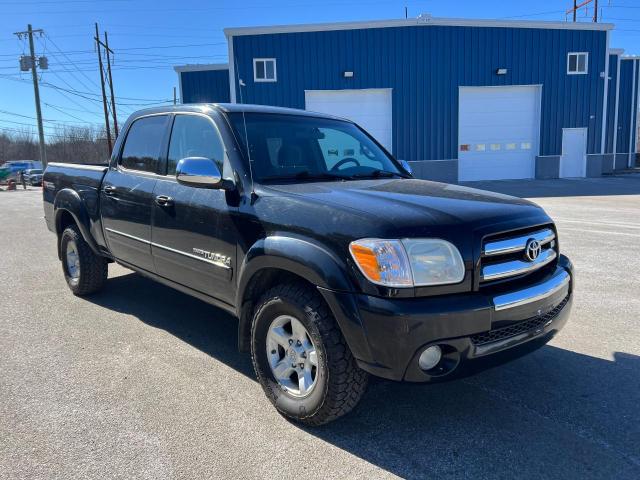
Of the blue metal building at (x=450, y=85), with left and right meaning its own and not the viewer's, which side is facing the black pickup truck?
front

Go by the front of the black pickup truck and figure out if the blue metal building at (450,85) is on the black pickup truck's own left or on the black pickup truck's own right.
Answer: on the black pickup truck's own left

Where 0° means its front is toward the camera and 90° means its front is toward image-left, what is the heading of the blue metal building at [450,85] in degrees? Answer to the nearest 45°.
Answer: approximately 0°

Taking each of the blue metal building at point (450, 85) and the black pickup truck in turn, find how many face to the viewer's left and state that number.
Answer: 0

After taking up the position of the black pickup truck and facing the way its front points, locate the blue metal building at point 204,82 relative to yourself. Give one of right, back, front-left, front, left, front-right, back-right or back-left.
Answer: back-left

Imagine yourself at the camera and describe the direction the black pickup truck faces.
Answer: facing the viewer and to the right of the viewer
